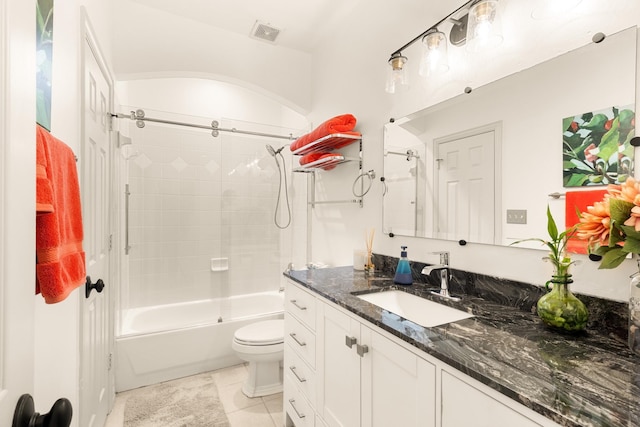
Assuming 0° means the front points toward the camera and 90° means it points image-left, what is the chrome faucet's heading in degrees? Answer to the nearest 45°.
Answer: approximately 45°

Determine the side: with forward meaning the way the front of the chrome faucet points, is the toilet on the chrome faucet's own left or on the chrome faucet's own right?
on the chrome faucet's own right

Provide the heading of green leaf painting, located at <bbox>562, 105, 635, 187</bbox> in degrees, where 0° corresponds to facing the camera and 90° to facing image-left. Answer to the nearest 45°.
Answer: approximately 45°

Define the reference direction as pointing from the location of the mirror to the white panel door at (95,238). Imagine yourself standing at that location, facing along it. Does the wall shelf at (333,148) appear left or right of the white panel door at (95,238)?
right

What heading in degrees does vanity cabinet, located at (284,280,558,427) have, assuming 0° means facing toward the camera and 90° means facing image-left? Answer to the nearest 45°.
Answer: approximately 45°
